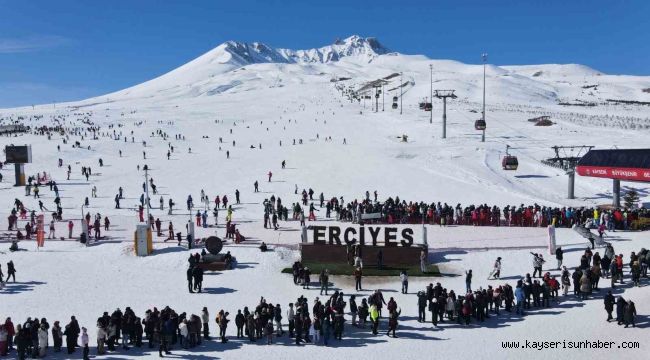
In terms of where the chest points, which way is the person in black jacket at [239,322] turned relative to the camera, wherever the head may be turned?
away from the camera

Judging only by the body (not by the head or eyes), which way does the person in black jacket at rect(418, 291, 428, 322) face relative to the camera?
away from the camera

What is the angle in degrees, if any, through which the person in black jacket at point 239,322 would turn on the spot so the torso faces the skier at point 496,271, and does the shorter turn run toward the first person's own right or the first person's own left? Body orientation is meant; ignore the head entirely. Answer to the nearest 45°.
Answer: approximately 45° to the first person's own right

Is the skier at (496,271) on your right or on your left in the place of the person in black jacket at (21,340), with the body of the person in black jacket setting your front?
on your right

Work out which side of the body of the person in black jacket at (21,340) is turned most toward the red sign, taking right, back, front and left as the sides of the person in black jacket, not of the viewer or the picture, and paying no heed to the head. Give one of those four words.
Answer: right

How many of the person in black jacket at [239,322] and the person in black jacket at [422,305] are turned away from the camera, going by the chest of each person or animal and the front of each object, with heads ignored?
2

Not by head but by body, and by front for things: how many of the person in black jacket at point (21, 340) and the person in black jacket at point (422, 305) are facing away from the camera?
2

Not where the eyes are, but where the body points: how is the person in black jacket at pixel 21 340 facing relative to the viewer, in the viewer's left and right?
facing away from the viewer
